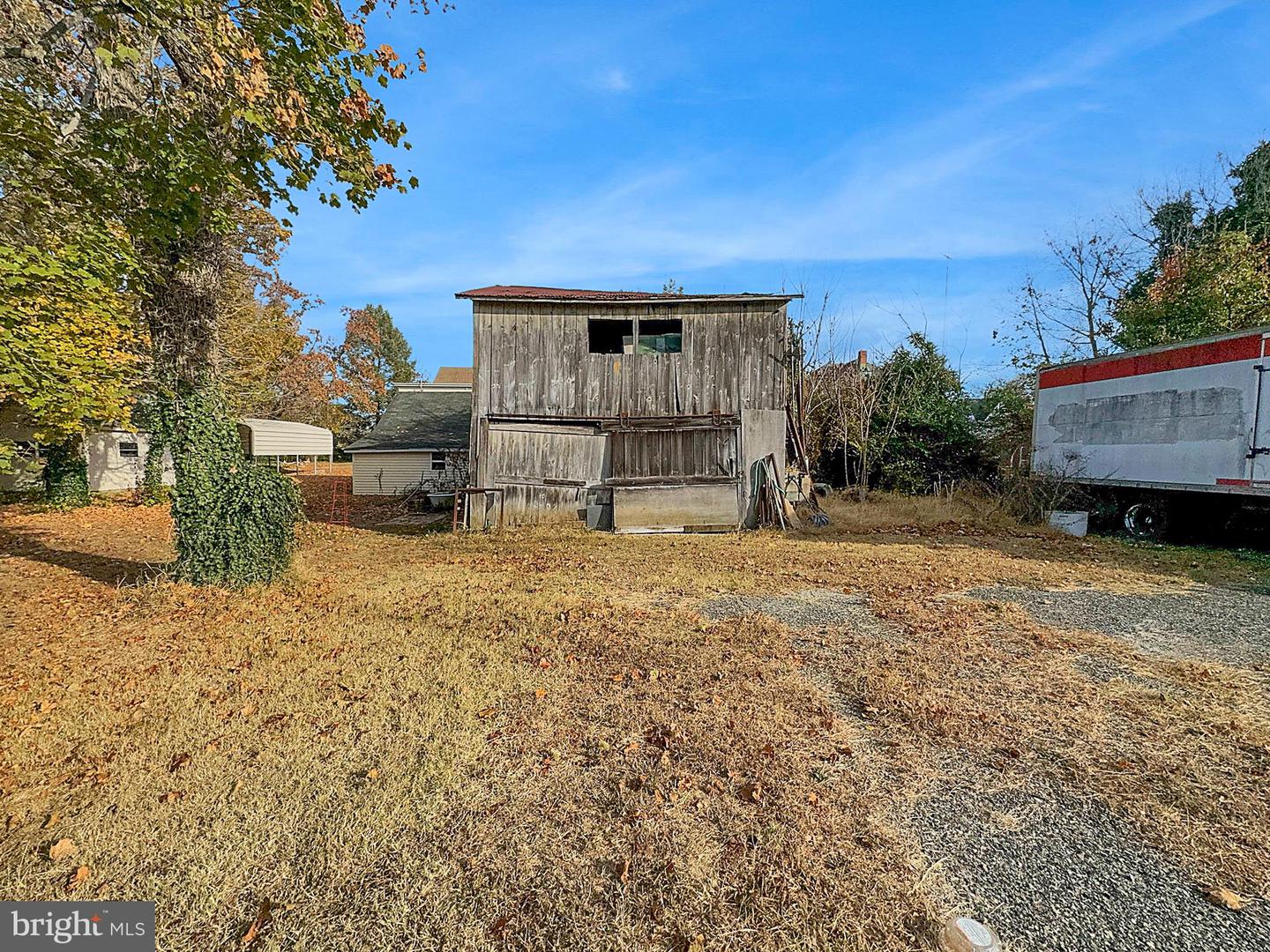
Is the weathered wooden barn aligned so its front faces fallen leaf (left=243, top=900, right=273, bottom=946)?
yes

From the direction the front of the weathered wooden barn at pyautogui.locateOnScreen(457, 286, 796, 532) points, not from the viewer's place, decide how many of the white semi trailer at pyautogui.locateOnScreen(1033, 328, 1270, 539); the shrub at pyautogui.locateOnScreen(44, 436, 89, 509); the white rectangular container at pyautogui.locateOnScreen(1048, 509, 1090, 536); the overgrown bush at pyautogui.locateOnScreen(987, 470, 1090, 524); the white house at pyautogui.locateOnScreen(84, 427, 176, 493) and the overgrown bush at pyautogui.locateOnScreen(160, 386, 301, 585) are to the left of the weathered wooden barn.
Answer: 3

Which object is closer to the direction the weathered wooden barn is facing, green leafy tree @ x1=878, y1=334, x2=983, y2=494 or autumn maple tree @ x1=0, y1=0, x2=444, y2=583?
the autumn maple tree

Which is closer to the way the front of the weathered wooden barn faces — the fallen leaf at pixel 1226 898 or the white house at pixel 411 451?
the fallen leaf

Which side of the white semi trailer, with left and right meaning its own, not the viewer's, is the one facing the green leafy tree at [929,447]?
back

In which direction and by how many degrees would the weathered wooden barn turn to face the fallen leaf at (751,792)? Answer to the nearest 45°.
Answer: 0° — it already faces it

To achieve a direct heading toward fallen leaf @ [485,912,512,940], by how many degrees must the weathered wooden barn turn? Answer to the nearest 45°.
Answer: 0° — it already faces it

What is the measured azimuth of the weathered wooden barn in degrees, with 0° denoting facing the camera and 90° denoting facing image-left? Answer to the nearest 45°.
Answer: approximately 0°

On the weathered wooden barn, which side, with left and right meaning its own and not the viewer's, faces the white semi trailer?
left

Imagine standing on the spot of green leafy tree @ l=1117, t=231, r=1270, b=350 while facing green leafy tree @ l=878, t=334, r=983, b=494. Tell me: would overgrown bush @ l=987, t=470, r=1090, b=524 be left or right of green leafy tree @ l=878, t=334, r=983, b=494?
left

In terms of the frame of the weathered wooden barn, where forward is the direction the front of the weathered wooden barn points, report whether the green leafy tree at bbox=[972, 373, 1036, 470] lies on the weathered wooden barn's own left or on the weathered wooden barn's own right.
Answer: on the weathered wooden barn's own left

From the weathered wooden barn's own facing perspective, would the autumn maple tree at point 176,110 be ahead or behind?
ahead

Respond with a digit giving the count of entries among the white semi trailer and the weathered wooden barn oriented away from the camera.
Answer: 0
